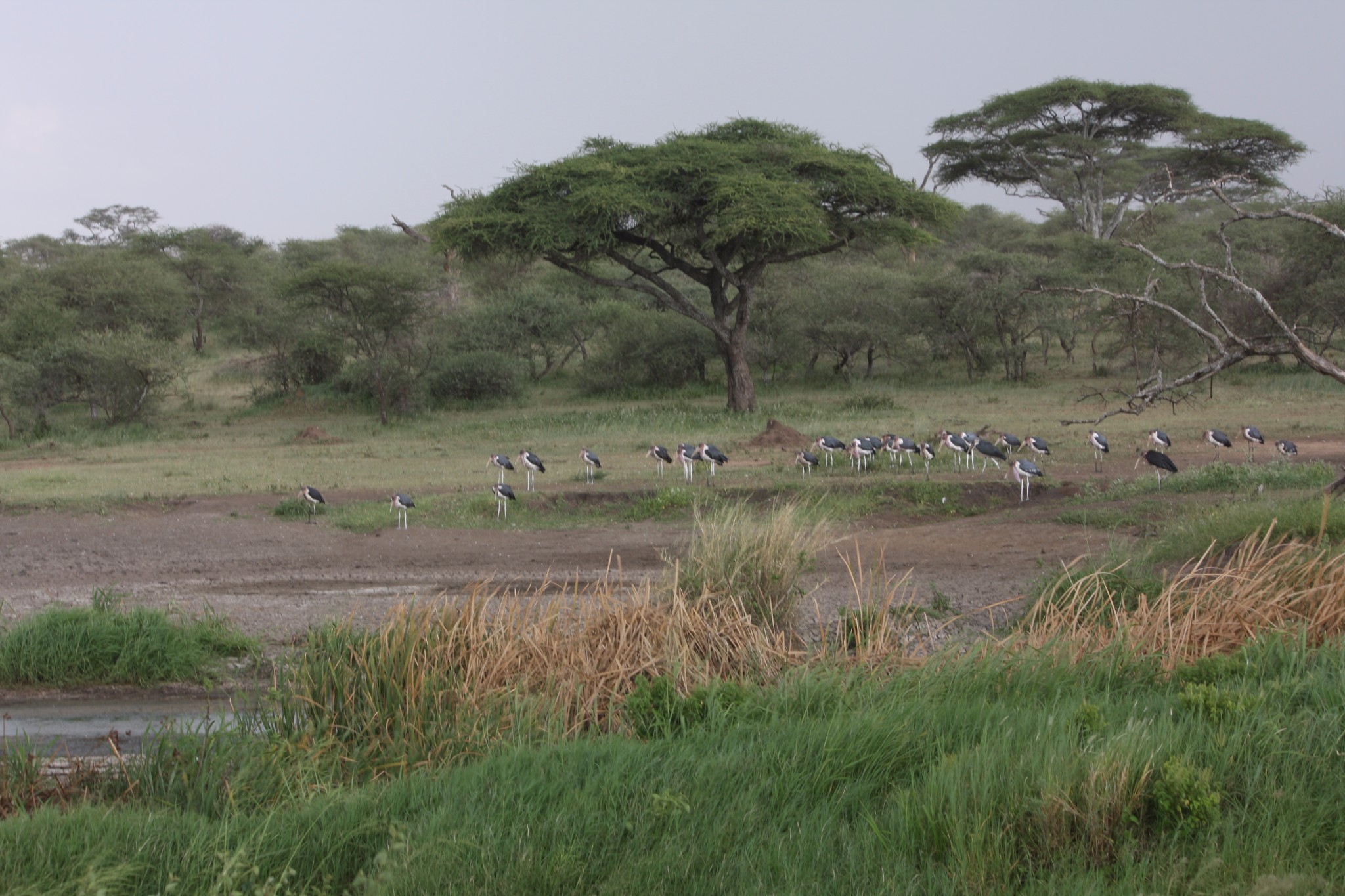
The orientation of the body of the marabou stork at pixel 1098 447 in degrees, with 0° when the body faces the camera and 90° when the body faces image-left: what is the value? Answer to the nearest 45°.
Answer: approximately 45°

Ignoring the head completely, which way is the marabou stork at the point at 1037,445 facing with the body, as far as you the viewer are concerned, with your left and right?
facing to the left of the viewer

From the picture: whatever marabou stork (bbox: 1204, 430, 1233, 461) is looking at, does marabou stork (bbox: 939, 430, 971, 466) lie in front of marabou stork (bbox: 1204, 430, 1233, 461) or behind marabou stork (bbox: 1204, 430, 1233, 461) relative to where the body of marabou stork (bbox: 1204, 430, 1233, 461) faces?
in front

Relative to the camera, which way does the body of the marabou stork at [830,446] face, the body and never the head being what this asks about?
to the viewer's left

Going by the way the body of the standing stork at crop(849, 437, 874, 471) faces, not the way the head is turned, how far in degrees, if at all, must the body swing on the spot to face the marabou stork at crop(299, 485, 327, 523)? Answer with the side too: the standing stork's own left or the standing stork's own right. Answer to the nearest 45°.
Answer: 0° — it already faces it

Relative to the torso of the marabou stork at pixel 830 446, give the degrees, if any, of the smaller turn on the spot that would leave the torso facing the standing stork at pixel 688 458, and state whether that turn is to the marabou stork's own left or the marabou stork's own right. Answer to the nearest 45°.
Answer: approximately 45° to the marabou stork's own left

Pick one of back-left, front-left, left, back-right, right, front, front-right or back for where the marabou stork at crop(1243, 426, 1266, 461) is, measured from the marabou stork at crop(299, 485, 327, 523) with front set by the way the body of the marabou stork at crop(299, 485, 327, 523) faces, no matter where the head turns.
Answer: back

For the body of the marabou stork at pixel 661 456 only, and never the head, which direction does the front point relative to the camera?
to the viewer's left
